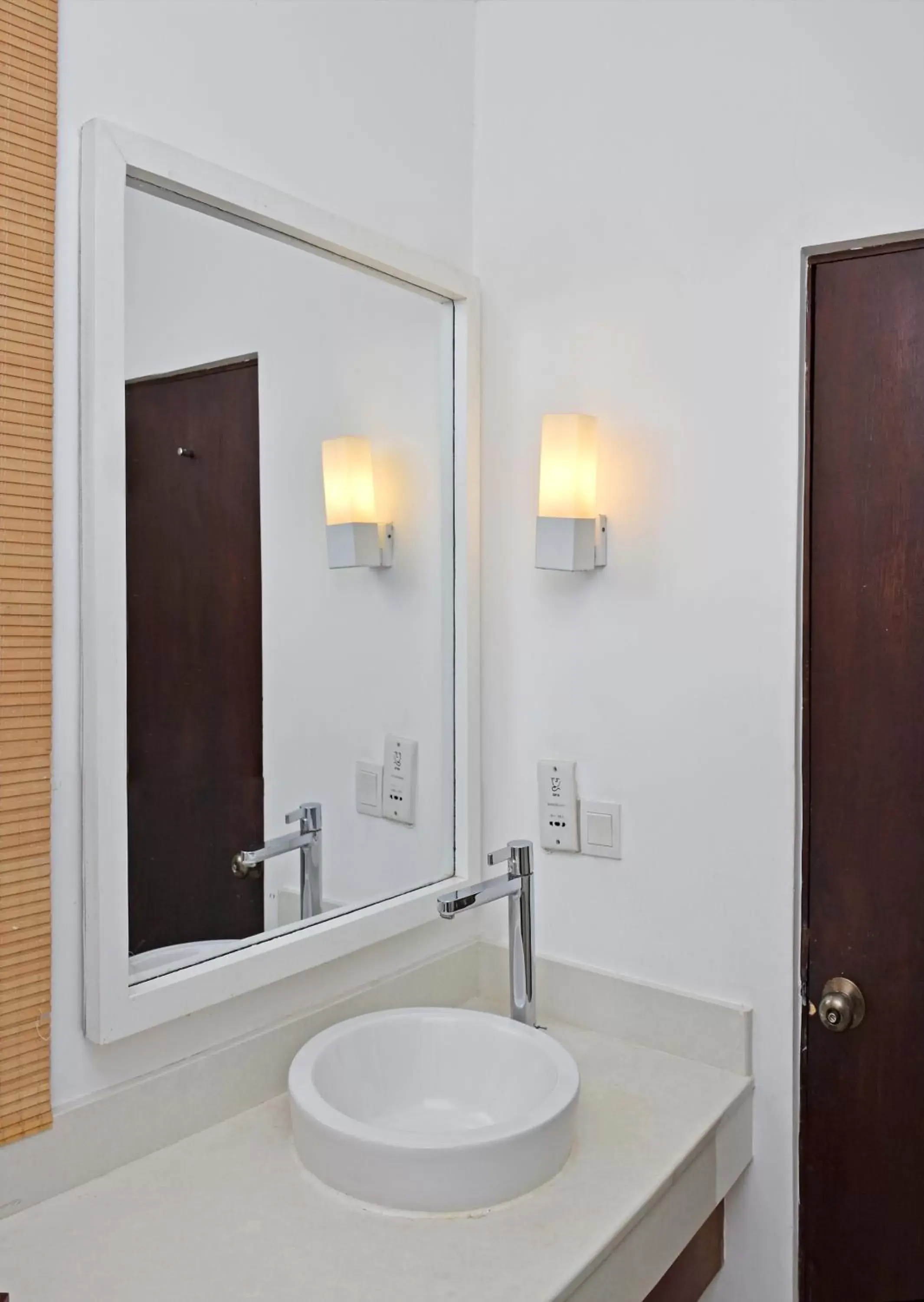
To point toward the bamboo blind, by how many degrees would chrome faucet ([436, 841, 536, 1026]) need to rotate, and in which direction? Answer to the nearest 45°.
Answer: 0° — it already faces it

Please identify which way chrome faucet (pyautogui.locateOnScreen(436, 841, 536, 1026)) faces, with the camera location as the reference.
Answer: facing the viewer and to the left of the viewer

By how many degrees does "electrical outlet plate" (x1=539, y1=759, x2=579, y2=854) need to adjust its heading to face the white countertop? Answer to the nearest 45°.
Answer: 0° — it already faces it

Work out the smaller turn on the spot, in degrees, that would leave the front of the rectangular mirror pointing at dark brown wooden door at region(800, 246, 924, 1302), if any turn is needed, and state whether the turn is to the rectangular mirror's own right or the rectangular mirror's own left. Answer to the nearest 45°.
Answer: approximately 45° to the rectangular mirror's own left

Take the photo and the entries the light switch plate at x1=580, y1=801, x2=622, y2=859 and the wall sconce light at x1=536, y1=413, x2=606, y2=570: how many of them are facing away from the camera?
0

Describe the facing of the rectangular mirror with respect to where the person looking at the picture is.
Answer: facing the viewer and to the right of the viewer

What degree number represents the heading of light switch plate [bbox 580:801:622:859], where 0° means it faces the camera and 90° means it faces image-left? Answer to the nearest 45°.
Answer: approximately 45°

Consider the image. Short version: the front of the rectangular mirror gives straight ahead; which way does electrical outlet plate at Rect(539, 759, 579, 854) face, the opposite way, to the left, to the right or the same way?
to the right

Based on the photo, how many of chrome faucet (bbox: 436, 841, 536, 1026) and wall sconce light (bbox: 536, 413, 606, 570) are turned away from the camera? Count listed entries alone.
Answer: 0

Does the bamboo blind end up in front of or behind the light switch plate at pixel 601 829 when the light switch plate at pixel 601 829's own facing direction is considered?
in front

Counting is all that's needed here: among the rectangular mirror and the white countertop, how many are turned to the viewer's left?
0
